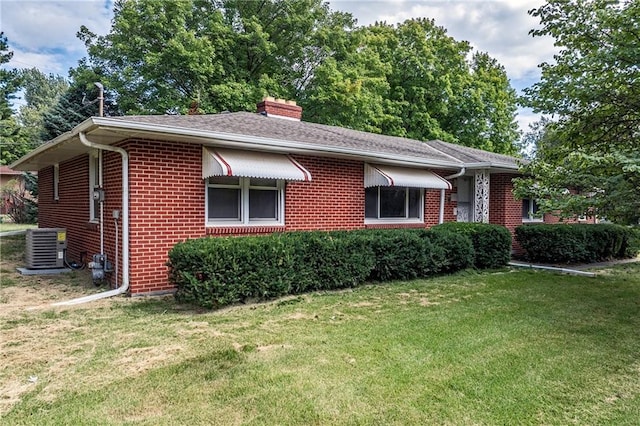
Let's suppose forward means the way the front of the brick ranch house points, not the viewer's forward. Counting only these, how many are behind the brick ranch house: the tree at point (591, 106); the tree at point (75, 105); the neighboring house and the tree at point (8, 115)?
3

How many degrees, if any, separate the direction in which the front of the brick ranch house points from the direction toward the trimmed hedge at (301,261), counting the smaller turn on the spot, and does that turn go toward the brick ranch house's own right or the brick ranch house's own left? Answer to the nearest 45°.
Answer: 0° — it already faces it

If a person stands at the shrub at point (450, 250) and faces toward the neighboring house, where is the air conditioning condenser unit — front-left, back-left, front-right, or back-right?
front-left

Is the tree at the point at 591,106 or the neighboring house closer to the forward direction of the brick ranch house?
the tree

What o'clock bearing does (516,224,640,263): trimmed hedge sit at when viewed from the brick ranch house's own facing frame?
The trimmed hedge is roughly at 10 o'clock from the brick ranch house.

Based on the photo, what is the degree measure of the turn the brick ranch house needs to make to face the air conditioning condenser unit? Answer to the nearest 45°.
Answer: approximately 135° to its right

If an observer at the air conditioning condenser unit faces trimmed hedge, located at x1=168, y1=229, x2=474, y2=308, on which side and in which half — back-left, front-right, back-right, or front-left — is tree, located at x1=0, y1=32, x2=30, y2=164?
back-left

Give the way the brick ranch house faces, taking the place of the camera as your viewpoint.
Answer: facing the viewer and to the right of the viewer

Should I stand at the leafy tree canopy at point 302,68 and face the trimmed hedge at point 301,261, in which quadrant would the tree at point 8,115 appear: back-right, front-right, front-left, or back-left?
back-right

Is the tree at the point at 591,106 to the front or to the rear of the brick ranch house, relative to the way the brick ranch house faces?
to the front

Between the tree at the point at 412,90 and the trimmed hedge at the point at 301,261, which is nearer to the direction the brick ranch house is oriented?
the trimmed hedge

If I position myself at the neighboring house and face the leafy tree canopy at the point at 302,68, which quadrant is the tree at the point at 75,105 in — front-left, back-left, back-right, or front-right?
front-right

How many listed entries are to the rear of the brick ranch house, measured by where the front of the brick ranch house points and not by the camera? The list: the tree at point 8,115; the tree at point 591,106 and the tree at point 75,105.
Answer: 2

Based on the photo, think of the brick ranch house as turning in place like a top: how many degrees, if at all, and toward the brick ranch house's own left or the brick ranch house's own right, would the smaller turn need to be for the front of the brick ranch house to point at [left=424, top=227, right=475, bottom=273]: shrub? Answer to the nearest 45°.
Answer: approximately 45° to the brick ranch house's own left

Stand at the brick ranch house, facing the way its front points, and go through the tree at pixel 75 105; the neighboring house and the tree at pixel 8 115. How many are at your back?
3

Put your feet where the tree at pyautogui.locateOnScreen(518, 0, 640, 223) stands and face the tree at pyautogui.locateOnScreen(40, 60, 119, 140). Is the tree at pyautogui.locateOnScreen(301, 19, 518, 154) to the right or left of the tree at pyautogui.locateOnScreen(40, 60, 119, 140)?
right

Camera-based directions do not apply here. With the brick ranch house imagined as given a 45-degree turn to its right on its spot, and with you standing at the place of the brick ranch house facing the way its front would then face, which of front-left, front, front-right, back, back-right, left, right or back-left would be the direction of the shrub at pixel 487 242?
left

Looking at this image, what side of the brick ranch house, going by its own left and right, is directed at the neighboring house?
back
